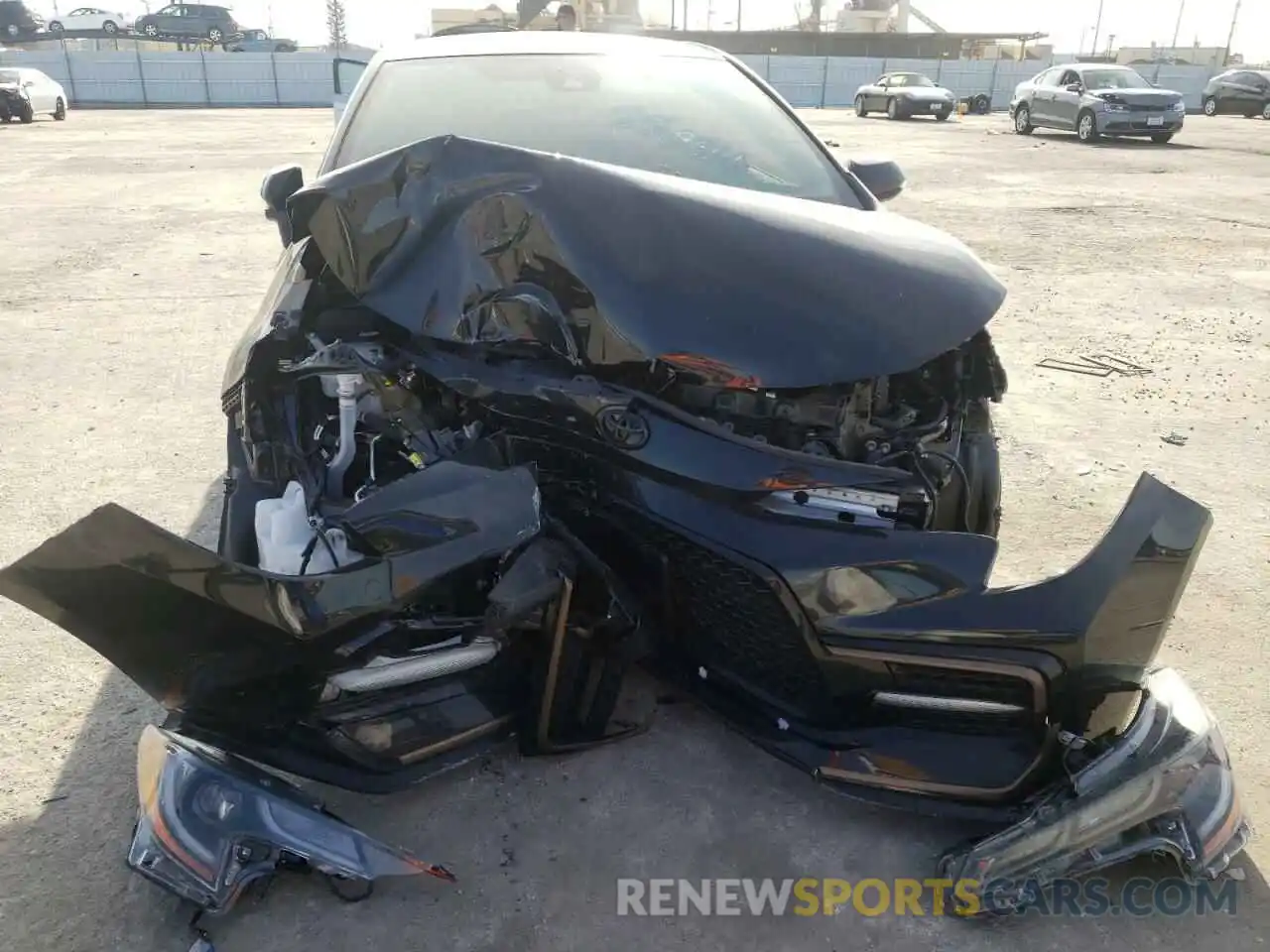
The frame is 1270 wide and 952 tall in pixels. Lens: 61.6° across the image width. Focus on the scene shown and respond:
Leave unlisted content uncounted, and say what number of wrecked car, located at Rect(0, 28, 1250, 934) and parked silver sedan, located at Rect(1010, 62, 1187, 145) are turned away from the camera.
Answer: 0

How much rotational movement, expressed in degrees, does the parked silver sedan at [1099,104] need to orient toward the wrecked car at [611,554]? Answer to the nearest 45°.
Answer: approximately 45° to its right

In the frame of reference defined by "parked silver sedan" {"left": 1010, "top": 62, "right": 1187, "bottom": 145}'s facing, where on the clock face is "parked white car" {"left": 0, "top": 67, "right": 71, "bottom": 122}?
The parked white car is roughly at 4 o'clock from the parked silver sedan.

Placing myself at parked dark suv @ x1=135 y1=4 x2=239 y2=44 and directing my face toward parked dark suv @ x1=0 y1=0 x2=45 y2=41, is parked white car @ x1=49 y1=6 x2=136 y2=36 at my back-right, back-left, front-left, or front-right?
front-right

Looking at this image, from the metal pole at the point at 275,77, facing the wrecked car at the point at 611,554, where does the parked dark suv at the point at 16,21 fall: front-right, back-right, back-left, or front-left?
back-right

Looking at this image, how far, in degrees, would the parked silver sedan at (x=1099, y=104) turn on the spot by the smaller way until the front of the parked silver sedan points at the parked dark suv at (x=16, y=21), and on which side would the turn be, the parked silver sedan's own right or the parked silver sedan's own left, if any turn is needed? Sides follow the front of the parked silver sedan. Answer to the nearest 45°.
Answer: approximately 135° to the parked silver sedan's own right

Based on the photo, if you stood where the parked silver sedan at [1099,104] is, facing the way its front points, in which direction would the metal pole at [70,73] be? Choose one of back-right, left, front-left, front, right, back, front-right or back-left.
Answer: back-right

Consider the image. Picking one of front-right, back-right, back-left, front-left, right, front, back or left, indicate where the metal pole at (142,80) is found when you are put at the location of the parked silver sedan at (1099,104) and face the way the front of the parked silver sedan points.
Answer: back-right

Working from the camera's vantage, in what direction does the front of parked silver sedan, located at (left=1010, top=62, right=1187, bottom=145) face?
facing the viewer and to the right of the viewer

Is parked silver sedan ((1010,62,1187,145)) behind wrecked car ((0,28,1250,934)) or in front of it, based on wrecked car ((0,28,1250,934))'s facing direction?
behind

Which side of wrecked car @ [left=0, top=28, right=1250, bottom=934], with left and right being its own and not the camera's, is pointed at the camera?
front

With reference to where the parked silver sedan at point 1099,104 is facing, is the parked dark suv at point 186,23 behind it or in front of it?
behind

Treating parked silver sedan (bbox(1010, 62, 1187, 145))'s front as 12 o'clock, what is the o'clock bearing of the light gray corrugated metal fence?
The light gray corrugated metal fence is roughly at 5 o'clock from the parked silver sedan.

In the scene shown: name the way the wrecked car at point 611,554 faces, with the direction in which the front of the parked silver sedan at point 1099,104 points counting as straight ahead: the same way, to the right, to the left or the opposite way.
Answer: the same way

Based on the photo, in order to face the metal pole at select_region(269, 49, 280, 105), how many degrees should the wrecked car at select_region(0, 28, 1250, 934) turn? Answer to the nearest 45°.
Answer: approximately 180°
